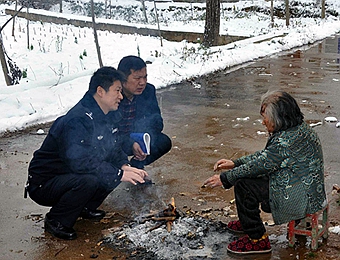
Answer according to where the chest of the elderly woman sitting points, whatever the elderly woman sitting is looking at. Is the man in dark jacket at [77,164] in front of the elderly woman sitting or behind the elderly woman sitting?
in front

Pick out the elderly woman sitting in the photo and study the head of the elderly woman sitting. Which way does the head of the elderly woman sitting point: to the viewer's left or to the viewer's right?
to the viewer's left

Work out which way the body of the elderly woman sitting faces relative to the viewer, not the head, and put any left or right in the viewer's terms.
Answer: facing to the left of the viewer
